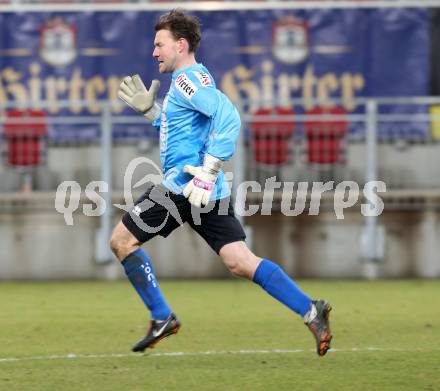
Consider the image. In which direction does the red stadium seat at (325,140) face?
toward the camera

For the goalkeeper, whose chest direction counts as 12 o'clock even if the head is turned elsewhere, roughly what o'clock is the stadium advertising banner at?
The stadium advertising banner is roughly at 3 o'clock from the goalkeeper.

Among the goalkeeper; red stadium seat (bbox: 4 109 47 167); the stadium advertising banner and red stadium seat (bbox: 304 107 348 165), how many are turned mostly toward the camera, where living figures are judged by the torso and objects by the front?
3

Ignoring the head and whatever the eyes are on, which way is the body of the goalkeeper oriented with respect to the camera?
to the viewer's left

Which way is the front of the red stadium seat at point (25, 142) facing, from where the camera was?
facing the viewer

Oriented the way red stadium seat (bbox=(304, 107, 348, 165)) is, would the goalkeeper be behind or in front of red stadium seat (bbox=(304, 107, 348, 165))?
in front

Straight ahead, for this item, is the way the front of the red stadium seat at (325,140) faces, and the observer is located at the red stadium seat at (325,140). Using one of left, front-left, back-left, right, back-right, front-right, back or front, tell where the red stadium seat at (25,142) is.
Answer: right

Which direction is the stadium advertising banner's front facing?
toward the camera

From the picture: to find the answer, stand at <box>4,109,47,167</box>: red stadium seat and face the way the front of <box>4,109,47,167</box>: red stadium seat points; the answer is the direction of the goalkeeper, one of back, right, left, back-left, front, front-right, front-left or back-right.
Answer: front

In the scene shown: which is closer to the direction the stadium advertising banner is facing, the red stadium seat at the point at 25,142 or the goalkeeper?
the goalkeeper

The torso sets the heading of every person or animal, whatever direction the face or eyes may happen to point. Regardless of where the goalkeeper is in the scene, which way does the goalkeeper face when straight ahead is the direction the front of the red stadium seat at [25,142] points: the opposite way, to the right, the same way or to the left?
to the right

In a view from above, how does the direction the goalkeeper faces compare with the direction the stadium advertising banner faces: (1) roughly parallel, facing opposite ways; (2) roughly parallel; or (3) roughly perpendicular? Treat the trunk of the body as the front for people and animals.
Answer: roughly perpendicular
